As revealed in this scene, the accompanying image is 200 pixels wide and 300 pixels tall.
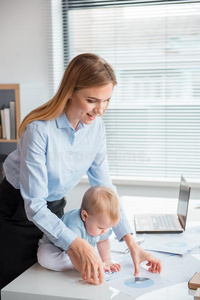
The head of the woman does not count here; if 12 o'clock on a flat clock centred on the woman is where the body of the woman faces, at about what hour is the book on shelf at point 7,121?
The book on shelf is roughly at 7 o'clock from the woman.

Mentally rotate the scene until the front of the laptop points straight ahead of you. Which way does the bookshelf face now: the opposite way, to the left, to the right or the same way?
to the left

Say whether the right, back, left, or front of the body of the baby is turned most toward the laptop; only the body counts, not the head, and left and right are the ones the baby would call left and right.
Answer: left

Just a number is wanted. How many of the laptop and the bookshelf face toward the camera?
1

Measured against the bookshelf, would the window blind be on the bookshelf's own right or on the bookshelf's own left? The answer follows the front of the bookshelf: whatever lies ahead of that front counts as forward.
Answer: on the bookshelf's own left

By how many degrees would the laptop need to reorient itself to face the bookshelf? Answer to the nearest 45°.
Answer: approximately 45° to its right

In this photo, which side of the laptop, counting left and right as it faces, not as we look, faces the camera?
left

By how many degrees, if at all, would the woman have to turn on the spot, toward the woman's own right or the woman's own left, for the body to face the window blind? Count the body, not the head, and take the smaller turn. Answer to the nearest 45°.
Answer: approximately 135° to the woman's own left
